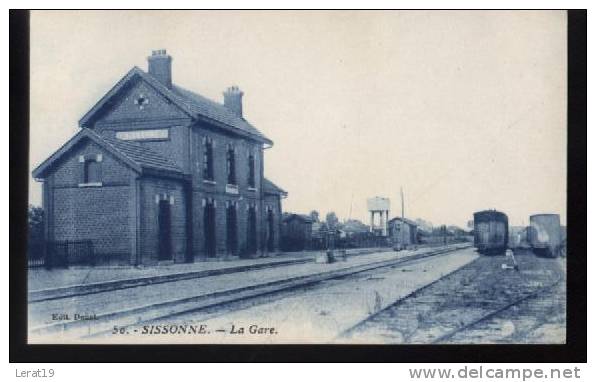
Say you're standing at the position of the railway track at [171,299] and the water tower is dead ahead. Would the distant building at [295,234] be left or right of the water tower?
left

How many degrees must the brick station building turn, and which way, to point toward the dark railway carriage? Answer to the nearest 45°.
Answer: approximately 45° to its left

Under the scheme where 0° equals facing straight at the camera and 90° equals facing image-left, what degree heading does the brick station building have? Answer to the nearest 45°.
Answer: approximately 315°
